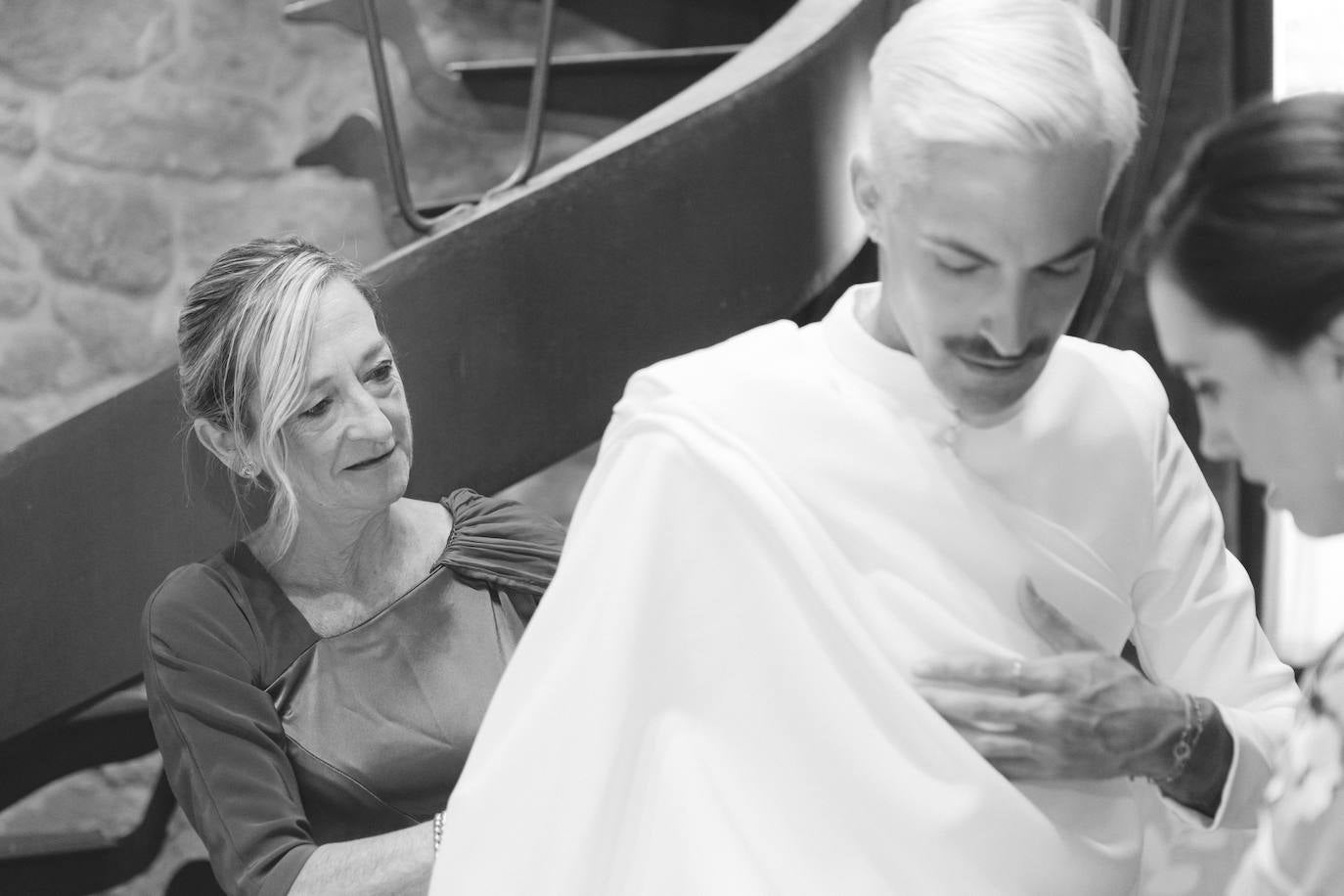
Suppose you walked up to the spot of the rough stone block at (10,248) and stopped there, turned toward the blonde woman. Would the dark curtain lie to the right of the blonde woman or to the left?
left

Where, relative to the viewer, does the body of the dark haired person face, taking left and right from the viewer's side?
facing to the left of the viewer

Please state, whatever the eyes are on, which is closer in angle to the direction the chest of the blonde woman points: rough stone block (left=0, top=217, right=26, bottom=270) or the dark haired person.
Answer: the dark haired person

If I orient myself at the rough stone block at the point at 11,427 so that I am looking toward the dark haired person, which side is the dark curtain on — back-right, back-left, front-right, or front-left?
front-left

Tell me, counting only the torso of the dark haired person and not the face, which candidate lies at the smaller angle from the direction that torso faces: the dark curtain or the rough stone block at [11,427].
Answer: the rough stone block

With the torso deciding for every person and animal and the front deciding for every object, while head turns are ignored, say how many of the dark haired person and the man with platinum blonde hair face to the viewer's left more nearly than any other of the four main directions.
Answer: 1

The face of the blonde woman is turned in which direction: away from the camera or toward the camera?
toward the camera

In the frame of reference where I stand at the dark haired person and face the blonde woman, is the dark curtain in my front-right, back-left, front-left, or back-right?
front-right

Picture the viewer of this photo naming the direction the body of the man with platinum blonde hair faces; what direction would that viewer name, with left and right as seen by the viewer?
facing the viewer and to the right of the viewer

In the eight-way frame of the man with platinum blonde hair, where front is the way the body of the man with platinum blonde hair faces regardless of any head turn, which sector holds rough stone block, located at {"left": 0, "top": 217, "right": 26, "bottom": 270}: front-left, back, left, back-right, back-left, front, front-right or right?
back

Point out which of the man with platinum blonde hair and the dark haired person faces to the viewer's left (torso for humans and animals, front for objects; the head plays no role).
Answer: the dark haired person

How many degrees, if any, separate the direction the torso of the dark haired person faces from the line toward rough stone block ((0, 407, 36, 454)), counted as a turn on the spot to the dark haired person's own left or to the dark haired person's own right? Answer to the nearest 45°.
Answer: approximately 45° to the dark haired person's own right

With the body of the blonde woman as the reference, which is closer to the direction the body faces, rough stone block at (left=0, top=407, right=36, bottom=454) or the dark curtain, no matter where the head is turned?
the dark curtain

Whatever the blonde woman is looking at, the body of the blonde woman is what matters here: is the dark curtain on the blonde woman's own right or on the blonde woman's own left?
on the blonde woman's own left
